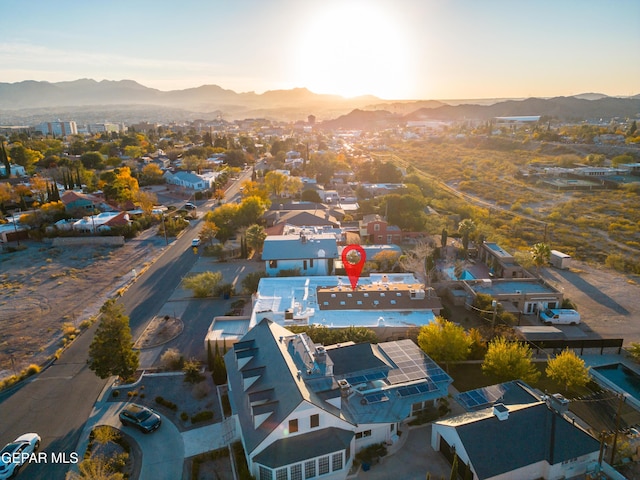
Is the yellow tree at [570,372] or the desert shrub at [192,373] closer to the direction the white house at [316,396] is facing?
the desert shrub

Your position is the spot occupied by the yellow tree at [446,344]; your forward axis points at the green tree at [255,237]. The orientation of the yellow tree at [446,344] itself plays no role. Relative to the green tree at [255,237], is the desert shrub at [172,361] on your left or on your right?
left

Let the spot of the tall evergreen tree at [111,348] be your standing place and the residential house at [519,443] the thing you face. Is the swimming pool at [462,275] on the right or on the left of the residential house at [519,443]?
left

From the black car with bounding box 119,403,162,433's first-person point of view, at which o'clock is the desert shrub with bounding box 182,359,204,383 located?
The desert shrub is roughly at 9 o'clock from the black car.

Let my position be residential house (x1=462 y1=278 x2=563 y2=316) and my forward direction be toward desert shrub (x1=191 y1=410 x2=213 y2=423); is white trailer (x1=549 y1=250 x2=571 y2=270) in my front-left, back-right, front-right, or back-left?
back-right
